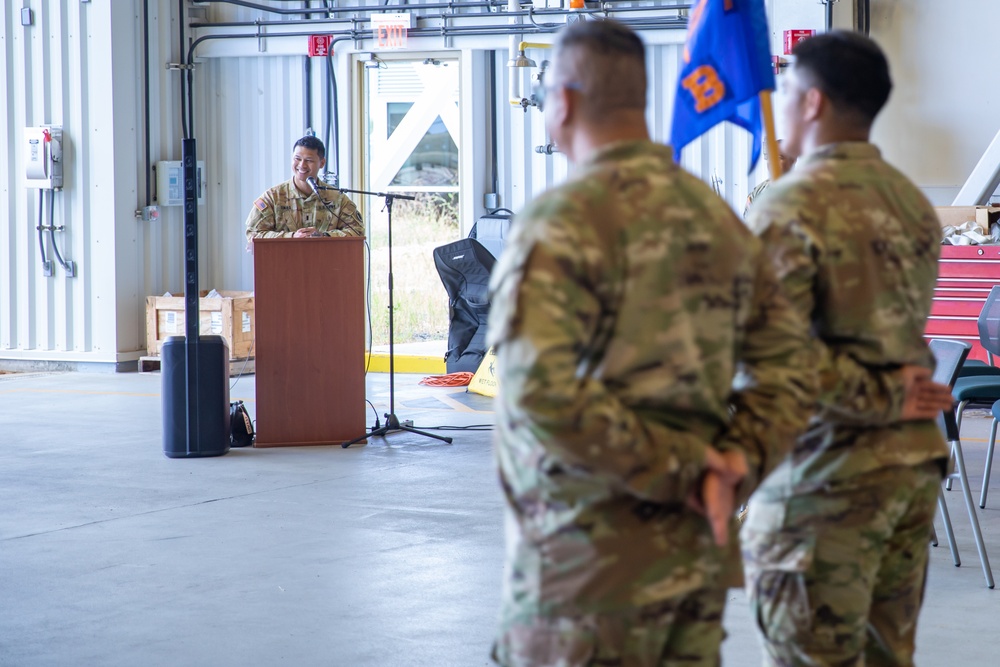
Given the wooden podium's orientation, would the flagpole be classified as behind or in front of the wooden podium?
in front

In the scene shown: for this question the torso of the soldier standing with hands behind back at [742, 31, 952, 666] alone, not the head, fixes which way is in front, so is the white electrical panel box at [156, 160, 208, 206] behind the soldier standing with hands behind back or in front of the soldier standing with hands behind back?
in front

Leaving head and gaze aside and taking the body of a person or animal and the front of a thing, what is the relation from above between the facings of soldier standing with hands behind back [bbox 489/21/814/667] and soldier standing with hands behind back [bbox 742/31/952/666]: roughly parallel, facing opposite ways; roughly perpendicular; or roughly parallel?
roughly parallel

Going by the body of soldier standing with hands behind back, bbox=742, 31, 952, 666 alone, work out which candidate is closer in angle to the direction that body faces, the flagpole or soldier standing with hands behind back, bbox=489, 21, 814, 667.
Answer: the flagpole

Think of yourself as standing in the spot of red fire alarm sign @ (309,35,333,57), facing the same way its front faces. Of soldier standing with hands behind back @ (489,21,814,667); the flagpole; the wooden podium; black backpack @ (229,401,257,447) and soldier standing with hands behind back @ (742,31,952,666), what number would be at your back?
0

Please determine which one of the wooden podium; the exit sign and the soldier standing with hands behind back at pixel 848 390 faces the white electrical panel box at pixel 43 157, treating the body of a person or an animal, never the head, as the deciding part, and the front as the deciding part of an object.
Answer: the soldier standing with hands behind back

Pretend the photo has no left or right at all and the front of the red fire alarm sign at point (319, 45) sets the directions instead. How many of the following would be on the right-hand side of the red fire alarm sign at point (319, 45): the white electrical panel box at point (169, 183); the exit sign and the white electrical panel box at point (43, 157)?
2

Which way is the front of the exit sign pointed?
toward the camera

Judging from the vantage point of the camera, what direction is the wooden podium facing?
facing the viewer

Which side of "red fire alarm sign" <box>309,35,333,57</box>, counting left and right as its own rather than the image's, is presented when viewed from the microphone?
front

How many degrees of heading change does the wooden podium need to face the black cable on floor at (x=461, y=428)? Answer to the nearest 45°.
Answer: approximately 135° to its left

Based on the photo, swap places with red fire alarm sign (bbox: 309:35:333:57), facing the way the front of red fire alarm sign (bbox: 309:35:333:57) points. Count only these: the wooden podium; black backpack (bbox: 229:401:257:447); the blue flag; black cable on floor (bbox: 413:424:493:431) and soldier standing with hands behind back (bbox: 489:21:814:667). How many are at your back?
0

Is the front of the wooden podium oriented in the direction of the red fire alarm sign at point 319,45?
no

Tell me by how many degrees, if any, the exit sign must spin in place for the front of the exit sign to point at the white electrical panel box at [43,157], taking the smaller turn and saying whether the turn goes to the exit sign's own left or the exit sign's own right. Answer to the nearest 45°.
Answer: approximately 90° to the exit sign's own right

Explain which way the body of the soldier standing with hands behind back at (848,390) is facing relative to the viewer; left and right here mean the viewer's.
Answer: facing away from the viewer and to the left of the viewer

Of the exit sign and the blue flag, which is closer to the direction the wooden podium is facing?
the blue flag

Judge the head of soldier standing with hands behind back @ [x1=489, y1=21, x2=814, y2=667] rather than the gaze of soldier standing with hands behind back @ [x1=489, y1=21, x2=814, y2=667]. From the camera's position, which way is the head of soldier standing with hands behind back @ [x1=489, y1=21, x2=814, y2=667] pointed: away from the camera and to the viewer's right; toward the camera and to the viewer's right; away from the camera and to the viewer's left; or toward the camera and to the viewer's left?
away from the camera and to the viewer's left

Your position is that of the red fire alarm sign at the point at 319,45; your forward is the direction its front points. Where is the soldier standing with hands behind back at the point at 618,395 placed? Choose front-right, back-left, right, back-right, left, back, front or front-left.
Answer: front

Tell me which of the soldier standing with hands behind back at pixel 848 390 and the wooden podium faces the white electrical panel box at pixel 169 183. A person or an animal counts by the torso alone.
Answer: the soldier standing with hands behind back

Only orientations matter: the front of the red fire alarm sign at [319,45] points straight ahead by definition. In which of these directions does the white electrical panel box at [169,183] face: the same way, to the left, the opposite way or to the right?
the same way

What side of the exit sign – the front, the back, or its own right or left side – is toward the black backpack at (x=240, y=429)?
front

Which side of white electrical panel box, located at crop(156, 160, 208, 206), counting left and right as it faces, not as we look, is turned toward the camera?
front
